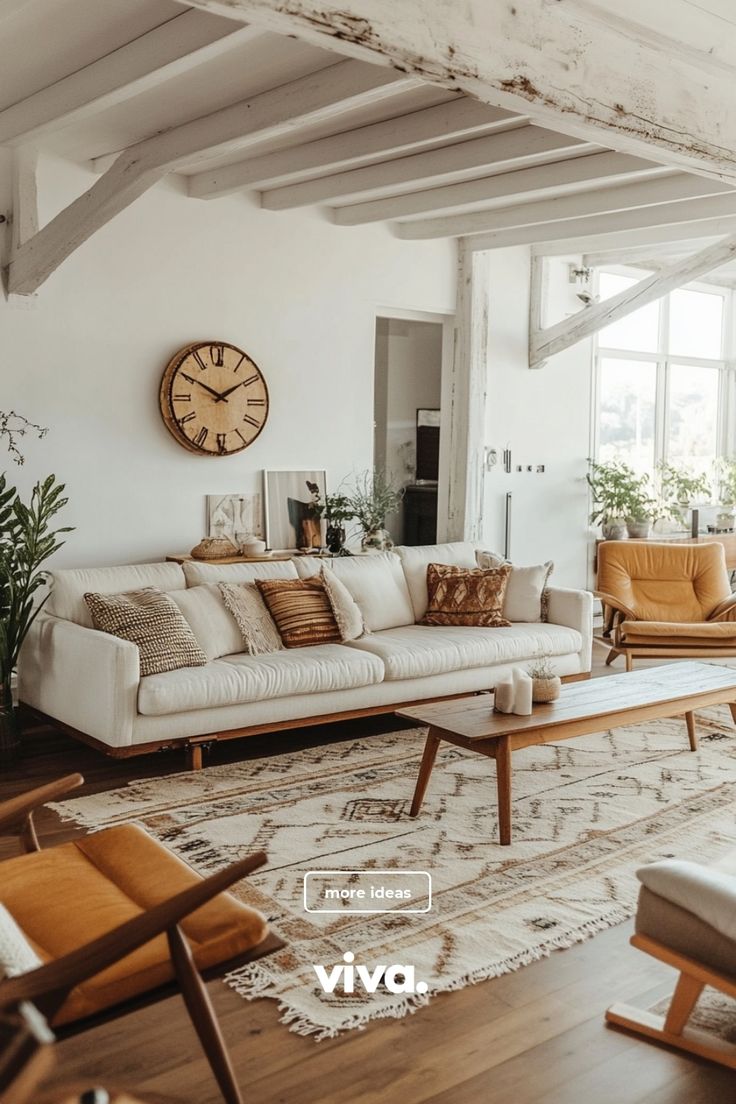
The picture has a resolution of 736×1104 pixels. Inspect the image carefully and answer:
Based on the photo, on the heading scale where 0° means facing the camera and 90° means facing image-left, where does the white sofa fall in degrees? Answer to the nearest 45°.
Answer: approximately 315°

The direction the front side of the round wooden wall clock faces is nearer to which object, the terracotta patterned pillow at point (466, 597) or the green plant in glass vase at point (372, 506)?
the terracotta patterned pillow

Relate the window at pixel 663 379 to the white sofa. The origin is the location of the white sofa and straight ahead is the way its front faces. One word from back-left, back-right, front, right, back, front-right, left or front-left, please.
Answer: left

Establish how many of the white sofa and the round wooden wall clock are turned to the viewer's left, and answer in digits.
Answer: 0

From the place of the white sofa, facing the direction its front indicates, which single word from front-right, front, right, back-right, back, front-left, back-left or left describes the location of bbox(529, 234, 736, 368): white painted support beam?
left

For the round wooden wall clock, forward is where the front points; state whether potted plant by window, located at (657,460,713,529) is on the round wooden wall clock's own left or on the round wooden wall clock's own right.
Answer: on the round wooden wall clock's own left

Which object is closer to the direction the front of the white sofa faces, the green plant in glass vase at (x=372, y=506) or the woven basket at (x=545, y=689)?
the woven basket

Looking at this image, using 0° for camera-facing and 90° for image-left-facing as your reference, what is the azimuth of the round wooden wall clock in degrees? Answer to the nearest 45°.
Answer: approximately 315°

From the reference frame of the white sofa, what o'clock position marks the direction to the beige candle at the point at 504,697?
The beige candle is roughly at 12 o'clock from the white sofa.

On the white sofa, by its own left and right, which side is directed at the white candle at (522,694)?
front

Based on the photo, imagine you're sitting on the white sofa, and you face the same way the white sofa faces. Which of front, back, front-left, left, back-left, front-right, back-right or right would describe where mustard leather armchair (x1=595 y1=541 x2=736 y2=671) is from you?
left
